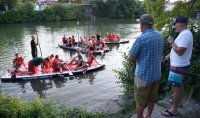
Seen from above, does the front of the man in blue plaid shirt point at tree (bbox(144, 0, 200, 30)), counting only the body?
no

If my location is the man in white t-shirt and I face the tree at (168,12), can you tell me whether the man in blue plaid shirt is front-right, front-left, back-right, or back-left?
back-left

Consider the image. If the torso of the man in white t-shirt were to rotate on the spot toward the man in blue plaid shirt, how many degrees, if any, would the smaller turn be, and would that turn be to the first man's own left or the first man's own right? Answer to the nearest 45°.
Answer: approximately 45° to the first man's own left

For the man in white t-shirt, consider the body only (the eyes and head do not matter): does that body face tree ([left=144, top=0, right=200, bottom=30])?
no

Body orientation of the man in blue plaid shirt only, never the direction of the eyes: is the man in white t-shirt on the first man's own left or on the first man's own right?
on the first man's own right

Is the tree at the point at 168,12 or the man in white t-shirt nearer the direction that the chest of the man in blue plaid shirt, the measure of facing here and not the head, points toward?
the tree

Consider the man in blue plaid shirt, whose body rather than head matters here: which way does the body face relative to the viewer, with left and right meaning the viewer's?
facing away from the viewer and to the left of the viewer

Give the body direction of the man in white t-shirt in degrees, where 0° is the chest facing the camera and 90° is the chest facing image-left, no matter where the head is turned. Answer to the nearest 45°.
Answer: approximately 90°

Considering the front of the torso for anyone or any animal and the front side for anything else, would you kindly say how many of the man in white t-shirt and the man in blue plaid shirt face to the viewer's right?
0
